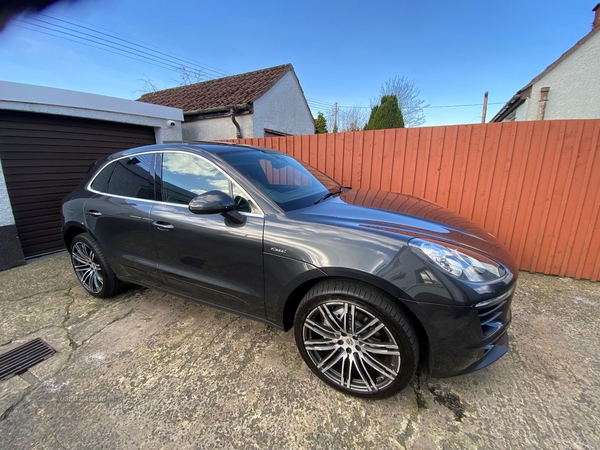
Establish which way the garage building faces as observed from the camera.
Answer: facing the viewer and to the right of the viewer

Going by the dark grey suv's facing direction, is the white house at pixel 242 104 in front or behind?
behind

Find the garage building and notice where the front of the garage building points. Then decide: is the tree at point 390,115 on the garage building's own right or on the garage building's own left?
on the garage building's own left

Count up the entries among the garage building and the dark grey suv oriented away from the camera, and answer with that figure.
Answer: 0

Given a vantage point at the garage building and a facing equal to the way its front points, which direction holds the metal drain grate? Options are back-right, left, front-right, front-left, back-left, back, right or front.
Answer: front-right

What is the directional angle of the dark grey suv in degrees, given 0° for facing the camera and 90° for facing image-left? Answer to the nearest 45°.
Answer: approximately 315°

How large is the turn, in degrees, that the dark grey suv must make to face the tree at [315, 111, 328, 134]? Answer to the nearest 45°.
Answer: approximately 135° to its left

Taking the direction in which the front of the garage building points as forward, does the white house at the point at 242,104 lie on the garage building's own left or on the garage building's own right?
on the garage building's own left

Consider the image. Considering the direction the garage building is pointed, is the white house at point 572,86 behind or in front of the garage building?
in front

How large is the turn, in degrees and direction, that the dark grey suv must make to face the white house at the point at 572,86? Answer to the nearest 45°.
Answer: approximately 90° to its left

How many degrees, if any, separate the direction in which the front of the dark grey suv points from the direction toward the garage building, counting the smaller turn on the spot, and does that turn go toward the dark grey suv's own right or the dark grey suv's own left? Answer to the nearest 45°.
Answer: approximately 180°
